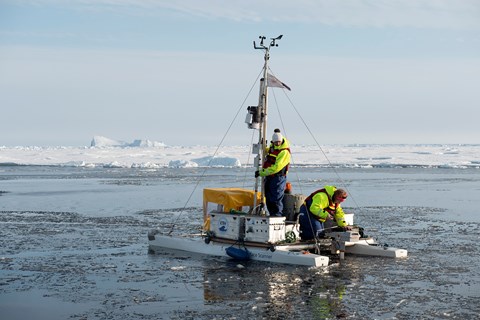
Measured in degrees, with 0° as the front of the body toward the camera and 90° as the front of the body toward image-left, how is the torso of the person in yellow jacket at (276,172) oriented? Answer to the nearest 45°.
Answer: approximately 45°

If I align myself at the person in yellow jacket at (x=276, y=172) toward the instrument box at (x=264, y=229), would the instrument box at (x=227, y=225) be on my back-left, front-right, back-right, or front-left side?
front-right

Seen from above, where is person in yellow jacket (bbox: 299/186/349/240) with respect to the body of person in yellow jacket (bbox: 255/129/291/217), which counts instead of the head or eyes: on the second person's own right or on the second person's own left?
on the second person's own left
